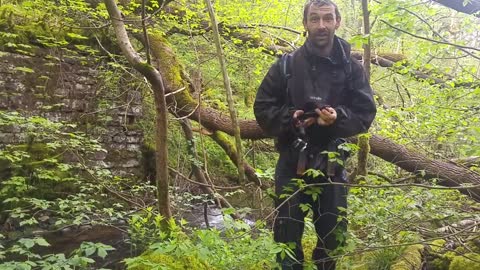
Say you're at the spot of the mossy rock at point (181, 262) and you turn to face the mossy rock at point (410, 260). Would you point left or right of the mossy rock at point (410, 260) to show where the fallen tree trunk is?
left

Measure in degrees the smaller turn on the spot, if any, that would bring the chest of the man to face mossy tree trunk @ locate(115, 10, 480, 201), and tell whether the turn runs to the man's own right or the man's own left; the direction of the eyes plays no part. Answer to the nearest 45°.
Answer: approximately 180°

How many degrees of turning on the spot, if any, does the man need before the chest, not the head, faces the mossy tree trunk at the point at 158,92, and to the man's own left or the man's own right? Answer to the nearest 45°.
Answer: approximately 135° to the man's own right

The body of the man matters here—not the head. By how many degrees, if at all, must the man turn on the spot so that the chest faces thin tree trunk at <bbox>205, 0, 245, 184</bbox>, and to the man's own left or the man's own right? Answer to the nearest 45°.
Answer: approximately 135° to the man's own right

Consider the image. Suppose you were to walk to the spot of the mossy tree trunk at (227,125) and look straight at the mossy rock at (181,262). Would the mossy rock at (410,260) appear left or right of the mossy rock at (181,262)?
left

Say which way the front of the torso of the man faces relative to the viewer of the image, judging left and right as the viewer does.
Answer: facing the viewer

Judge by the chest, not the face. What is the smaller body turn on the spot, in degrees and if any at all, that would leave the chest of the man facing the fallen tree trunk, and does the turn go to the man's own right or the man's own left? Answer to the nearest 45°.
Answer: approximately 135° to the man's own left
